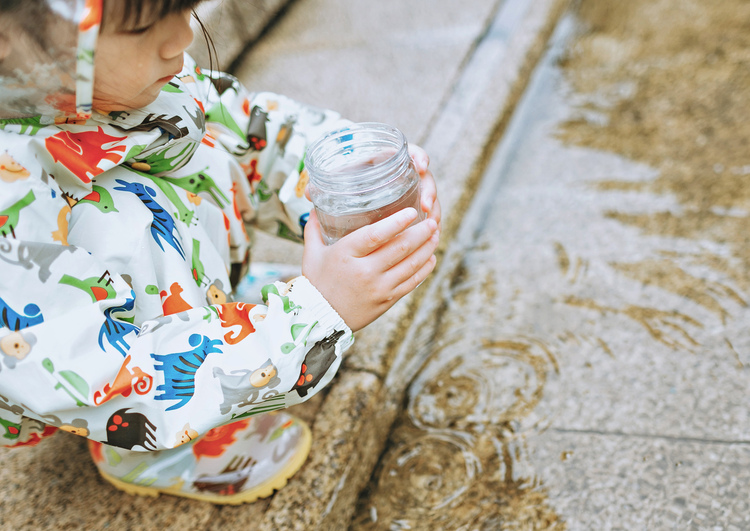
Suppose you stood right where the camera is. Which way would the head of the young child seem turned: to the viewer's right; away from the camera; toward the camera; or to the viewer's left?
to the viewer's right

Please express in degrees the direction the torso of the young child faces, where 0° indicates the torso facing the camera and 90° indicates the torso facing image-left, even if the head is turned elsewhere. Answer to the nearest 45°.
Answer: approximately 270°
